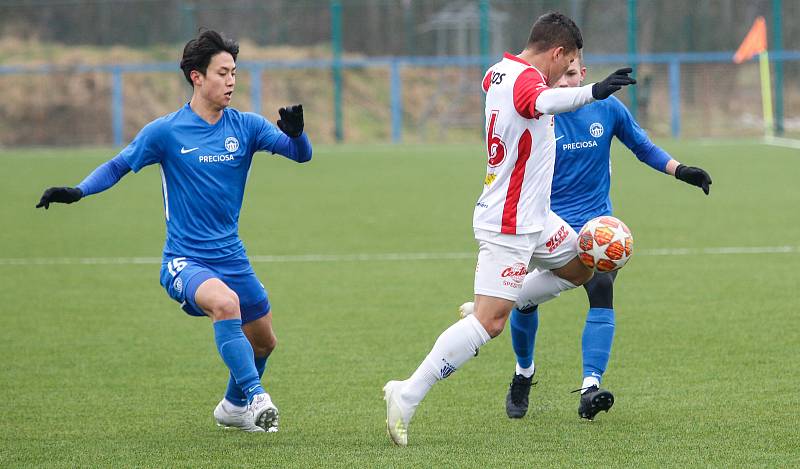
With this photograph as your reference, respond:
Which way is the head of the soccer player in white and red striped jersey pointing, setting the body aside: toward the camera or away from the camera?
away from the camera

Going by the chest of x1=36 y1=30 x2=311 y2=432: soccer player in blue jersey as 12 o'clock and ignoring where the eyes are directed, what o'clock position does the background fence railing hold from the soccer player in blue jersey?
The background fence railing is roughly at 8 o'clock from the soccer player in blue jersey.

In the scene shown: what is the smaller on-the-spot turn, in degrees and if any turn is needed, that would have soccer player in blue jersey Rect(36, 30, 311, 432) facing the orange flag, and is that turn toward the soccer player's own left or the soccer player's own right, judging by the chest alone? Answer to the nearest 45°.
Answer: approximately 90° to the soccer player's own left

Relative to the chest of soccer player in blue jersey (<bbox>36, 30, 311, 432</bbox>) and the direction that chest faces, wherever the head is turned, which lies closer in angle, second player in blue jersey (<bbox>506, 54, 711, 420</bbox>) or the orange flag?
the second player in blue jersey

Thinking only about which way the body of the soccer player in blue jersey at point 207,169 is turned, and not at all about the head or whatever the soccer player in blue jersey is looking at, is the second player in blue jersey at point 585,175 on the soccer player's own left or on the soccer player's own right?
on the soccer player's own left

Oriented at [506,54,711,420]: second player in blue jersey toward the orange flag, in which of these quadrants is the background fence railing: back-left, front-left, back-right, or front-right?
front-left

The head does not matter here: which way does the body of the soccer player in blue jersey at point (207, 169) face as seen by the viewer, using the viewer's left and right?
facing the viewer and to the right of the viewer

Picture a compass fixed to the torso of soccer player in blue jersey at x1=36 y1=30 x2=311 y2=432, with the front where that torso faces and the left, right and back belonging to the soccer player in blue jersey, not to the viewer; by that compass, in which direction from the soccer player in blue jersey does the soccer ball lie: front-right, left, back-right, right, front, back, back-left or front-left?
front-left

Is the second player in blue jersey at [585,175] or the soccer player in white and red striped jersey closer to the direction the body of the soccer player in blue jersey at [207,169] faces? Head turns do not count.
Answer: the soccer player in white and red striped jersey
